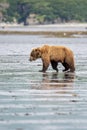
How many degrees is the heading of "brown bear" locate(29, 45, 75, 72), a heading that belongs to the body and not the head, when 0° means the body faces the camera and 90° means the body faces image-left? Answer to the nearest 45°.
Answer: approximately 90°
